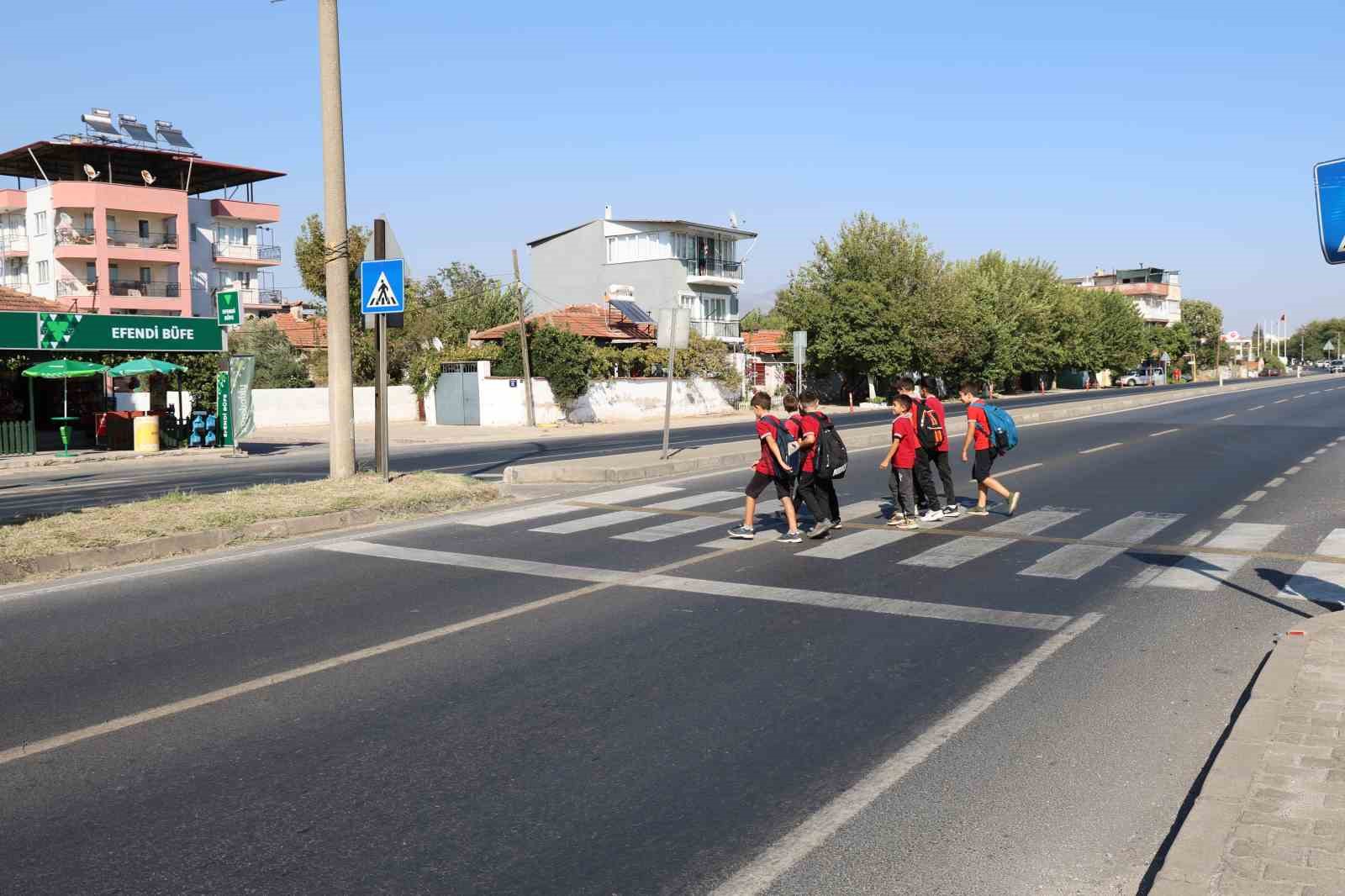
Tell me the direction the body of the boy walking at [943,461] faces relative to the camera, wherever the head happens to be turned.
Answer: to the viewer's left

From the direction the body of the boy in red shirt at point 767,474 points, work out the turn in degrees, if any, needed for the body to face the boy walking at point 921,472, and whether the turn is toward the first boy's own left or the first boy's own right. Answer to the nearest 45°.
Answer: approximately 135° to the first boy's own right

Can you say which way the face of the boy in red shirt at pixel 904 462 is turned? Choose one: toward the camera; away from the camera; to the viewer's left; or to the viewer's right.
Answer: to the viewer's left

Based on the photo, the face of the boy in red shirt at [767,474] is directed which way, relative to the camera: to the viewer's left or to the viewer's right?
to the viewer's left

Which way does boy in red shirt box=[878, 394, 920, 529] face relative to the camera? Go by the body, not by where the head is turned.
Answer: to the viewer's left

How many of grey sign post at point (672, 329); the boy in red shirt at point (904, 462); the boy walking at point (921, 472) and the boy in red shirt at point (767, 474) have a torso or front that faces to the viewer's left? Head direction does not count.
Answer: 3

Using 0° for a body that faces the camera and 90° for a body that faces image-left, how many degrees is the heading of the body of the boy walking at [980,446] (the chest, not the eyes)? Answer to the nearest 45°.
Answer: approximately 90°

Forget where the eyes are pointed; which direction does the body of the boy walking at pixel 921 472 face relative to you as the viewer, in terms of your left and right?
facing to the left of the viewer

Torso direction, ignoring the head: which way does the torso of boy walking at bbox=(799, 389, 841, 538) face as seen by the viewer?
to the viewer's left

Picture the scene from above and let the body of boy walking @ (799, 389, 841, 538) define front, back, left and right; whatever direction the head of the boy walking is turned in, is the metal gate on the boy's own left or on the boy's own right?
on the boy's own right

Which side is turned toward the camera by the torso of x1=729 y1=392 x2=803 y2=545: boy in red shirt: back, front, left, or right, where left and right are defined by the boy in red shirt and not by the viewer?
left

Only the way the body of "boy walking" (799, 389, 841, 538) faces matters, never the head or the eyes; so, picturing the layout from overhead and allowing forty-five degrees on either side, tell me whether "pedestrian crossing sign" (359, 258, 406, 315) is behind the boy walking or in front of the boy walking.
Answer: in front
